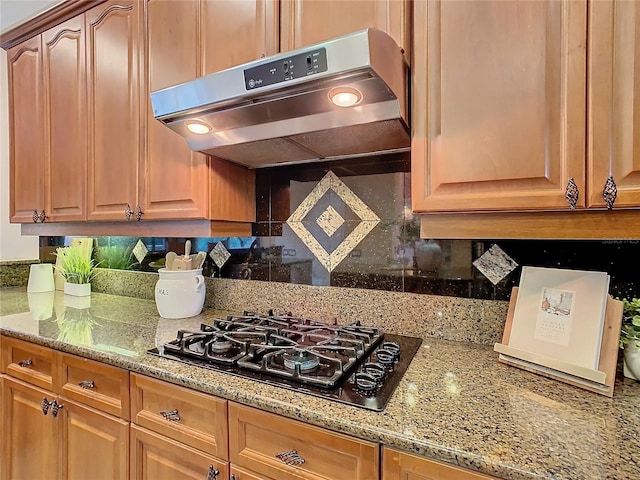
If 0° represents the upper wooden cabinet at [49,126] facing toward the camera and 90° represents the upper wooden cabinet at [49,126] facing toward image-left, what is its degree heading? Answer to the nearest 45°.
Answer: approximately 45°

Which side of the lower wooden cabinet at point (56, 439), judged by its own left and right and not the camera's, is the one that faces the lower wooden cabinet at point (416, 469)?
left

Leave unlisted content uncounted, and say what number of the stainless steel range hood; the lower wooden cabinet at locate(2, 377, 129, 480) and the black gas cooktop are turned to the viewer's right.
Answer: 0

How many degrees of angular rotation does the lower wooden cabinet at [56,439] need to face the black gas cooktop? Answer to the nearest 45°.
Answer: approximately 90° to its left

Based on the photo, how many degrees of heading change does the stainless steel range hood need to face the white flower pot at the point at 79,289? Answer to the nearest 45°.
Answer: approximately 90° to its right

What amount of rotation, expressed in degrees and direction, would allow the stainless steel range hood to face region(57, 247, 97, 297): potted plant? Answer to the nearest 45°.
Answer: approximately 90° to its right

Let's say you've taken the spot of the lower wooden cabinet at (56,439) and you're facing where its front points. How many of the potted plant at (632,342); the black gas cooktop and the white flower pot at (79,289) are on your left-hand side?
2

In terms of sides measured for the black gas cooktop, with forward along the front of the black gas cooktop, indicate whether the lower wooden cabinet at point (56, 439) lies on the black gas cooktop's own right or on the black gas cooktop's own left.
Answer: on the black gas cooktop's own right

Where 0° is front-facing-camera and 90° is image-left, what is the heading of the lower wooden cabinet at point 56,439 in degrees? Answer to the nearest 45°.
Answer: approximately 45°

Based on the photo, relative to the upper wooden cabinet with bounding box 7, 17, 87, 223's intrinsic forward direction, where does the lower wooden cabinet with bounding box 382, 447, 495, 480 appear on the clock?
The lower wooden cabinet is roughly at 10 o'clock from the upper wooden cabinet.

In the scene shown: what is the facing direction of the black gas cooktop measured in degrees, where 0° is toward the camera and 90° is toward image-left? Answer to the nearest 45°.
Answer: approximately 45°

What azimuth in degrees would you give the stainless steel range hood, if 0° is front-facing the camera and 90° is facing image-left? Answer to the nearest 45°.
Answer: approximately 45°
